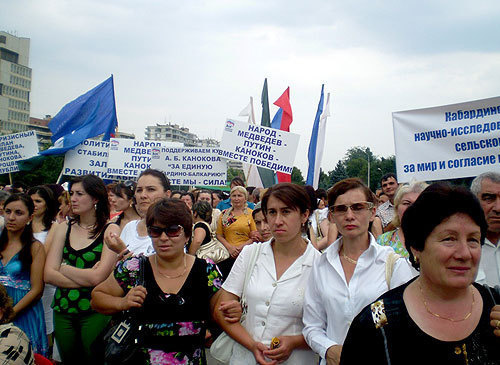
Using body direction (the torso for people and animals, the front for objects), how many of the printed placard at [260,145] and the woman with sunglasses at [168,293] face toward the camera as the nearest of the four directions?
2

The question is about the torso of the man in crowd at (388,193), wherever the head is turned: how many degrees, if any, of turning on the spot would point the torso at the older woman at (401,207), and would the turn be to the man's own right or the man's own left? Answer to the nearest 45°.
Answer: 0° — they already face them

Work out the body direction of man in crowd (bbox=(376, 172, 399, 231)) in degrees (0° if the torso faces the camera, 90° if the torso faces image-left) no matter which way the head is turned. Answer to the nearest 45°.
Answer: approximately 0°

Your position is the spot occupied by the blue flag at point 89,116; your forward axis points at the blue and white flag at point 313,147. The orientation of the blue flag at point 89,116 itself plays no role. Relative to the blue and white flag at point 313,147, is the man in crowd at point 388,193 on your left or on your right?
right

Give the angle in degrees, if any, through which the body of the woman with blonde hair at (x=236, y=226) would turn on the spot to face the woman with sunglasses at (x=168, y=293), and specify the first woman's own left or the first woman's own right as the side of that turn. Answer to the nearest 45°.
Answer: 0° — they already face them

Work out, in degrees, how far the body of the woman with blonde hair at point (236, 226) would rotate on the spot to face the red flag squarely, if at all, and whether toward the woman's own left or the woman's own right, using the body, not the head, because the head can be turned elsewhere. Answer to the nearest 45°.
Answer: approximately 180°

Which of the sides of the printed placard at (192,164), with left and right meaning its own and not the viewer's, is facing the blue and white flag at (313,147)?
left
